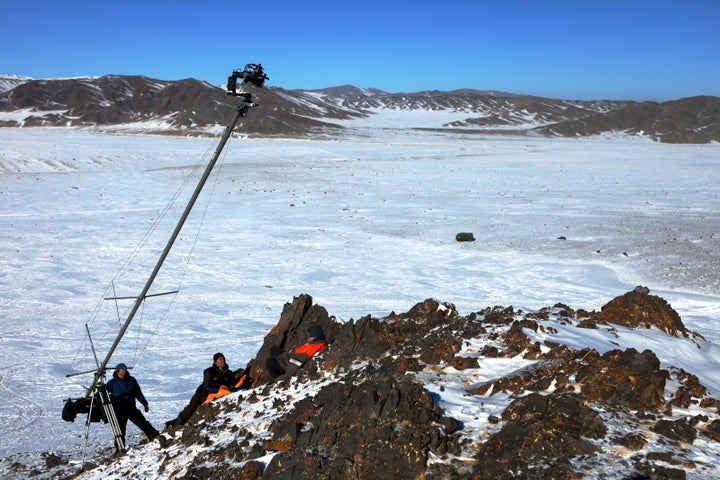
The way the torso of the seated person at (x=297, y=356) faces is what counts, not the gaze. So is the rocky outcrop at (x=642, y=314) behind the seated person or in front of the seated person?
behind

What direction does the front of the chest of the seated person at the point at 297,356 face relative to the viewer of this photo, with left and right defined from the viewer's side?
facing to the left of the viewer

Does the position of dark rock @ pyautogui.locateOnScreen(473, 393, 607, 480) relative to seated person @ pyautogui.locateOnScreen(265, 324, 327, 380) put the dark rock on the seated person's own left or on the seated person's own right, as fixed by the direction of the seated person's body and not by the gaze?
on the seated person's own left

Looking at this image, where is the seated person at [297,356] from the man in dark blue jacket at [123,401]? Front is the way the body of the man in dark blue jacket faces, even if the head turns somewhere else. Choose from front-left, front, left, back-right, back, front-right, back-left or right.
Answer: left

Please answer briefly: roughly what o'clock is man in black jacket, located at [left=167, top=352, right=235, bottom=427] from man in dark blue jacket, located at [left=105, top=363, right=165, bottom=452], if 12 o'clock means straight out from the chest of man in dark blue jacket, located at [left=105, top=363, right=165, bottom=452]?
man in black jacket, located at [left=167, top=352, right=235, bottom=427] is roughly at 9 o'clock from man in dark blue jacket, located at [left=105, top=363, right=165, bottom=452].

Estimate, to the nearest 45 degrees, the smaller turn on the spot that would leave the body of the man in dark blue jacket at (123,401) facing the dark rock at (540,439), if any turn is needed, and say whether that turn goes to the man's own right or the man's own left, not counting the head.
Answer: approximately 45° to the man's own left

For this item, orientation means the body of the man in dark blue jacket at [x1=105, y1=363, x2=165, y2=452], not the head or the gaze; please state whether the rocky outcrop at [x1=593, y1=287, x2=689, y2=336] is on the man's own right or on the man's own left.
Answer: on the man's own left
